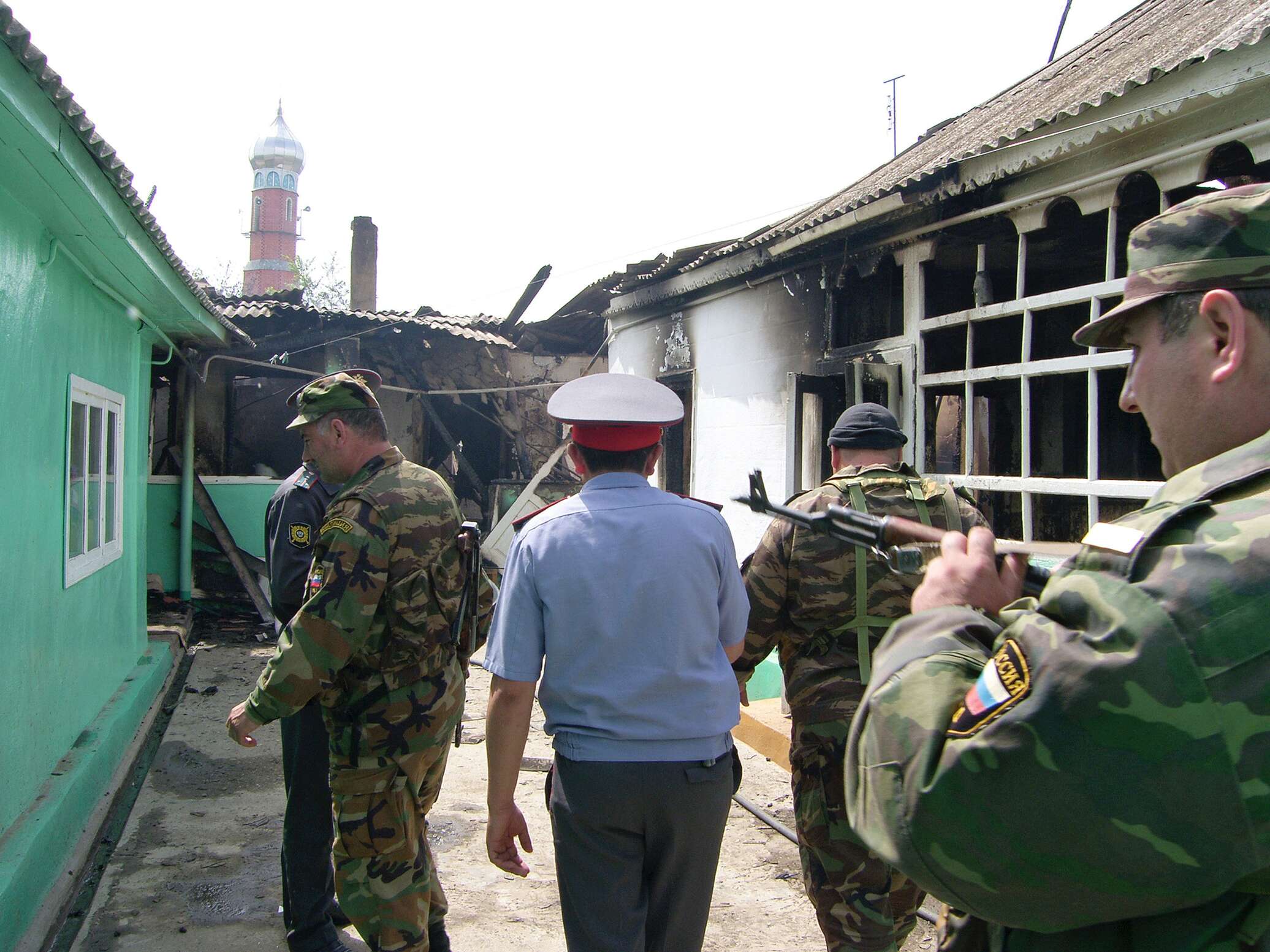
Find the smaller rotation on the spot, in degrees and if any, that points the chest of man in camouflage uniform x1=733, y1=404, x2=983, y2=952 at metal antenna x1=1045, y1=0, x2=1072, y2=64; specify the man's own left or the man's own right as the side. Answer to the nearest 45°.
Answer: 0° — they already face it

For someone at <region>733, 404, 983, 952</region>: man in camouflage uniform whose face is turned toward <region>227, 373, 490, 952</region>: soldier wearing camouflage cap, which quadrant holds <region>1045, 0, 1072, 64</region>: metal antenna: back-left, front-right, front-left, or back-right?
back-right

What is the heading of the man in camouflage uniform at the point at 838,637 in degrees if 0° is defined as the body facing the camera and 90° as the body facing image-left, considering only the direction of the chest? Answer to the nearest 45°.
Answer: approximately 180°

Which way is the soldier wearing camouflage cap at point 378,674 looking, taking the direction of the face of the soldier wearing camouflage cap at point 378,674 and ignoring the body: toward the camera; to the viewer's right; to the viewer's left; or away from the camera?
to the viewer's left

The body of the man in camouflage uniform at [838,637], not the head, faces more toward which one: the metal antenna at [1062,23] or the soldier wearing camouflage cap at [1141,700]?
the metal antenna

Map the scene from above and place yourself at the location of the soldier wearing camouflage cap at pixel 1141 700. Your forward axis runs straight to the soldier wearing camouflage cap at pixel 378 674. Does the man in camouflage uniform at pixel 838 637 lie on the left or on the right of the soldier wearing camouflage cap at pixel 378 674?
right

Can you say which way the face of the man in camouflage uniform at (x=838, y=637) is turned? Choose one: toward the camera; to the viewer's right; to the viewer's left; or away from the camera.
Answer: away from the camera

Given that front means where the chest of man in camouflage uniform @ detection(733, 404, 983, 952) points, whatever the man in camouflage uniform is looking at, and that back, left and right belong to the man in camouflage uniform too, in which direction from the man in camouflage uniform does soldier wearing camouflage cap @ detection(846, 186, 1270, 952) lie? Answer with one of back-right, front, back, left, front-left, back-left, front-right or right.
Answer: back

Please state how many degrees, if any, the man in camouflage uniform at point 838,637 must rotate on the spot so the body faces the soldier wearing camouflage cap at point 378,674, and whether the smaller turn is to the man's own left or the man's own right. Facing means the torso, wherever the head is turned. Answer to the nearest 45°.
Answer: approximately 90° to the man's own left

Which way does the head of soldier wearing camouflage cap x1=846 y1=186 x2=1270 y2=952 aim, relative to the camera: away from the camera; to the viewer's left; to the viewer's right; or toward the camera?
to the viewer's left

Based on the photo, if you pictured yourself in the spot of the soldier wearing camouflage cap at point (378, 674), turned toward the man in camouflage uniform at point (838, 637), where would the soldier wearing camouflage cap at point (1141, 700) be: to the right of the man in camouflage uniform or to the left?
right
